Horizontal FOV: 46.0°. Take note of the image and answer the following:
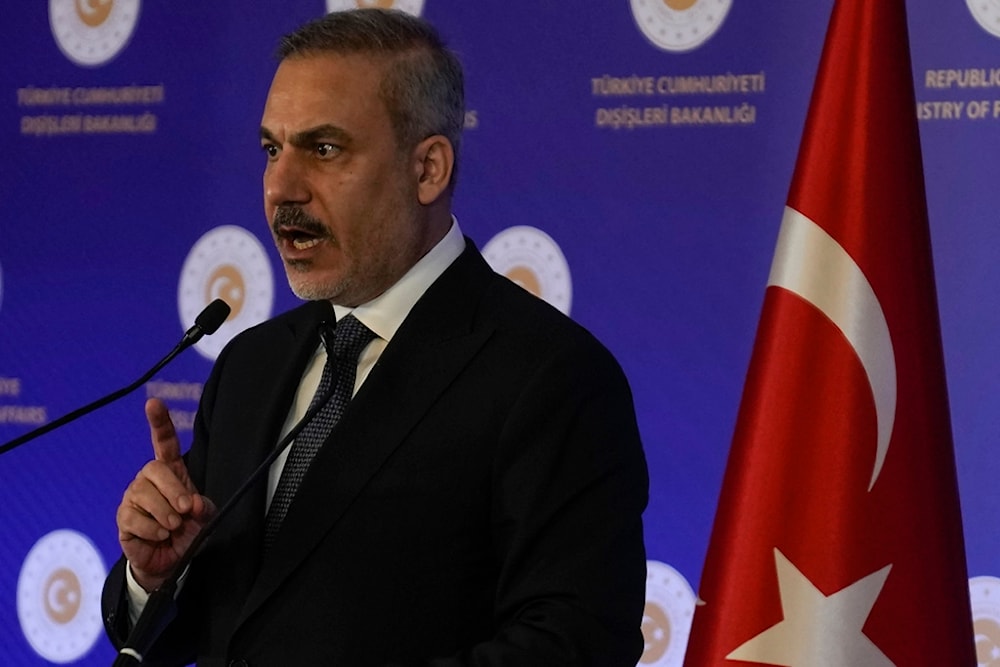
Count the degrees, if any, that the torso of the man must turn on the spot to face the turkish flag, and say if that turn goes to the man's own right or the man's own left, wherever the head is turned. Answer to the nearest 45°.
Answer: approximately 180°
